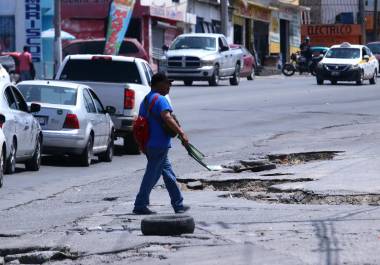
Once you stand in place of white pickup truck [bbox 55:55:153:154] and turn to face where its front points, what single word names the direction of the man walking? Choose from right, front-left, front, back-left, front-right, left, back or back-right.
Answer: back

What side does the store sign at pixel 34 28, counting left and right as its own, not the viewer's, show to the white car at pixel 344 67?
left

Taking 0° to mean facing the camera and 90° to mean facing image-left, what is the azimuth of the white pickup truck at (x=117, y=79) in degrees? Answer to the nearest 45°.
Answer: approximately 180°

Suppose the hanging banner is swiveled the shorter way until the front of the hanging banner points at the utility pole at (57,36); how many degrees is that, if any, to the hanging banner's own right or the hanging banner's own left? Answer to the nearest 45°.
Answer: approximately 90° to the hanging banner's own right

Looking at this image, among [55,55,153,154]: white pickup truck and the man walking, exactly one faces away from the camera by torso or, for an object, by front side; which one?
the white pickup truck
